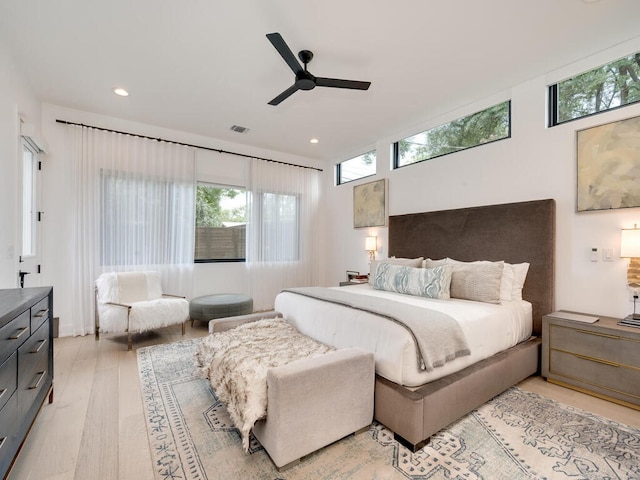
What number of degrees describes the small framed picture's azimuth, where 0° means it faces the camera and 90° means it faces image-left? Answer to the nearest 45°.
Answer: approximately 45°

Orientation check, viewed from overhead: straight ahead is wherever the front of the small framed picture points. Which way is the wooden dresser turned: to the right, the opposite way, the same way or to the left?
the opposite way

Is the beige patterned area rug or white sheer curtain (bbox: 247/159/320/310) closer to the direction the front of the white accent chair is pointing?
the beige patterned area rug

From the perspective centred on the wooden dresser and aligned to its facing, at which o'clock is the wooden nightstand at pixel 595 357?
The wooden nightstand is roughly at 1 o'clock from the wooden dresser.

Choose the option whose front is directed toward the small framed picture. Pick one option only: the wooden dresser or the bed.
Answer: the wooden dresser

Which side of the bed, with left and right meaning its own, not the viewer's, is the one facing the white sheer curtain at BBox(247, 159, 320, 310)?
right

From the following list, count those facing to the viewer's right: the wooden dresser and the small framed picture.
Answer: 1

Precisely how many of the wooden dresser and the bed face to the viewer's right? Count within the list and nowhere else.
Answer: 1

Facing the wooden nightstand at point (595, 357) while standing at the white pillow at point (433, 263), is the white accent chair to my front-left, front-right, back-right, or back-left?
back-right

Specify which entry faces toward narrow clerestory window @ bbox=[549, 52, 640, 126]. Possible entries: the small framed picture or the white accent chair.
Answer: the white accent chair

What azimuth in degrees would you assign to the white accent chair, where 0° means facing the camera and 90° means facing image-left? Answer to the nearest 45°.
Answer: approximately 315°

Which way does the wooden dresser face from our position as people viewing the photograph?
facing to the right of the viewer
